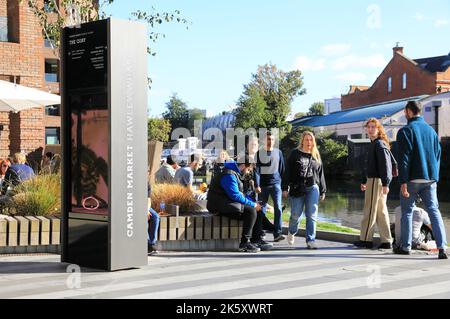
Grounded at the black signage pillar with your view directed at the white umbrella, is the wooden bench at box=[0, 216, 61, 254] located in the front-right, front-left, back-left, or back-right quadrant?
front-left

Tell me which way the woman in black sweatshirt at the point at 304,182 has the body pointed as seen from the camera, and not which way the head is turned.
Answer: toward the camera

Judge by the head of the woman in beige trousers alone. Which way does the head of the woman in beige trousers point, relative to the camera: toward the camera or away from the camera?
toward the camera

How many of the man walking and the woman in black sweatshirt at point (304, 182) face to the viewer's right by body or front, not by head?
0

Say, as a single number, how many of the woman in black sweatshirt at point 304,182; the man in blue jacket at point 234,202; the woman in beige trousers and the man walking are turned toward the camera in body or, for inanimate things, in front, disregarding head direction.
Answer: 2

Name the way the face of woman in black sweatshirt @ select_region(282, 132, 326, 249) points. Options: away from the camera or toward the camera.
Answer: toward the camera

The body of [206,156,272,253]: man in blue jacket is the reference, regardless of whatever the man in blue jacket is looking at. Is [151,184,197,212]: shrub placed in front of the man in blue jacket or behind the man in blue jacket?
behind

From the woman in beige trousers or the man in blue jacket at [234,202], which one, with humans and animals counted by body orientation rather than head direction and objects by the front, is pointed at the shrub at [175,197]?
the woman in beige trousers

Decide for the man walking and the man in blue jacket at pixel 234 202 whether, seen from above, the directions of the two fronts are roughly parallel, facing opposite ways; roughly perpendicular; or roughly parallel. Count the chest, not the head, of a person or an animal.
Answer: roughly perpendicular

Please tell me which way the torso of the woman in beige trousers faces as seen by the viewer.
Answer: to the viewer's left
